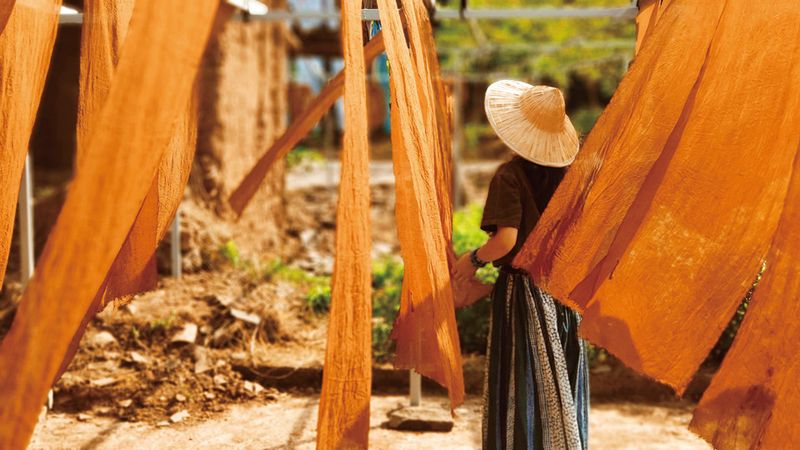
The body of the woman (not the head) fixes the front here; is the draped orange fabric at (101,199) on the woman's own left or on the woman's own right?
on the woman's own left

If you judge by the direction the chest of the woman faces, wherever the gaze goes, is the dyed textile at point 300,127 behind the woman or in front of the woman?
in front

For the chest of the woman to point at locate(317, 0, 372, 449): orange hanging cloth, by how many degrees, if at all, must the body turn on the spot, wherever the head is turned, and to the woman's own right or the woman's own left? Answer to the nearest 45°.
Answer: approximately 90° to the woman's own left

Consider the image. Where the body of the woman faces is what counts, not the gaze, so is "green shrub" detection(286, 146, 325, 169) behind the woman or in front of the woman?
in front

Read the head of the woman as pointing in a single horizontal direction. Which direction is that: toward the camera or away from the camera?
away from the camera

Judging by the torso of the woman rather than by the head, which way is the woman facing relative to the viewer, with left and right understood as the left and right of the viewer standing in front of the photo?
facing away from the viewer and to the left of the viewer

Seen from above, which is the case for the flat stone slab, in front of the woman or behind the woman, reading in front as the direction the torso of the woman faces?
in front
